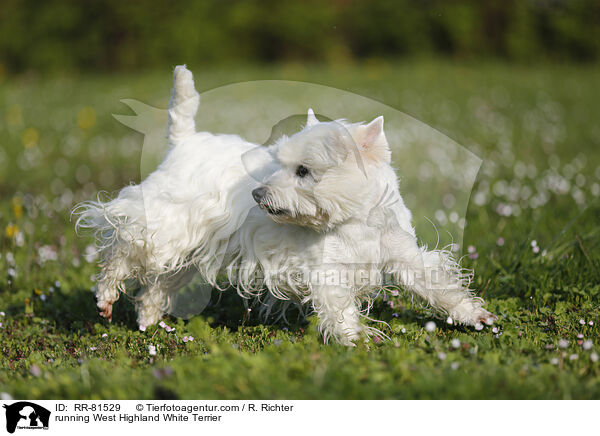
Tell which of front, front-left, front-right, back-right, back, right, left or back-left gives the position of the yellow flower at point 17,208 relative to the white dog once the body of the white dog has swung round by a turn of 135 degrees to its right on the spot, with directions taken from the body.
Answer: right

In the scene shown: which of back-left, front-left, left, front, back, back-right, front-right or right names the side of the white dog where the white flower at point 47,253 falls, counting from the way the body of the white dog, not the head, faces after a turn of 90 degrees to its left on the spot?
front-left

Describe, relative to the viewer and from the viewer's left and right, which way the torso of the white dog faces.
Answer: facing to the right of the viewer
